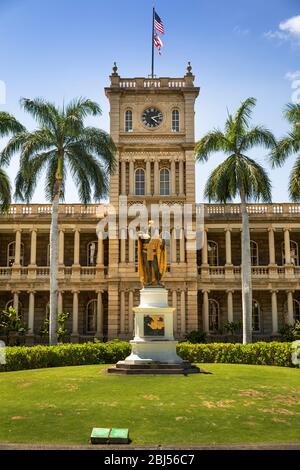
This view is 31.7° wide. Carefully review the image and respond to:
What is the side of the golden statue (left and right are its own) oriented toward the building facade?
back

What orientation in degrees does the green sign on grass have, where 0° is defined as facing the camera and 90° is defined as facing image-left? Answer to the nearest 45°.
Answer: approximately 0°

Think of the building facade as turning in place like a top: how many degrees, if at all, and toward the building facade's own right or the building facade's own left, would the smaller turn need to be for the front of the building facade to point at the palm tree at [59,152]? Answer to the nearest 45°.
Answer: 0° — it already faces it

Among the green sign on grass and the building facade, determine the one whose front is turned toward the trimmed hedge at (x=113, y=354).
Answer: the building facade

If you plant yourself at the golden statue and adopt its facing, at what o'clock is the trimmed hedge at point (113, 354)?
The trimmed hedge is roughly at 5 o'clock from the golden statue.

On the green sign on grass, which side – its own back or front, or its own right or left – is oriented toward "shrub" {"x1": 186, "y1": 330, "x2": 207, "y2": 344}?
back

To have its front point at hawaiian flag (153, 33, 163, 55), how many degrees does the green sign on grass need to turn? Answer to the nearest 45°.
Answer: approximately 180°

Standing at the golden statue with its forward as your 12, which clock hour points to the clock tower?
The clock tower is roughly at 6 o'clock from the golden statue.

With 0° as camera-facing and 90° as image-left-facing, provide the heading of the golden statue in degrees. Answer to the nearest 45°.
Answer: approximately 0°

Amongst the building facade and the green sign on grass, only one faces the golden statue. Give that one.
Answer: the building facade
